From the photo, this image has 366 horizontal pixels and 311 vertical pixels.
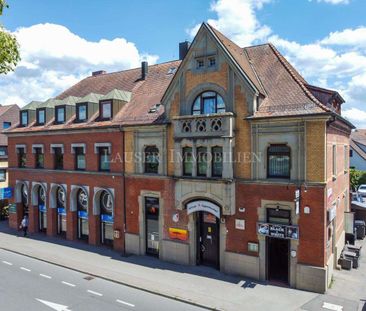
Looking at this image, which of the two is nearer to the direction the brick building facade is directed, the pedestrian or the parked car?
the pedestrian

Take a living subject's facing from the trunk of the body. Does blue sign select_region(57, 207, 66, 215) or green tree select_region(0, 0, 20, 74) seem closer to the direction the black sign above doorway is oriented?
the green tree

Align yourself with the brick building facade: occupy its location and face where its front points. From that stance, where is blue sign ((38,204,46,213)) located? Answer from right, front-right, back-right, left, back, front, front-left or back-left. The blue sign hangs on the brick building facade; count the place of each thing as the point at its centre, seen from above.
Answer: right

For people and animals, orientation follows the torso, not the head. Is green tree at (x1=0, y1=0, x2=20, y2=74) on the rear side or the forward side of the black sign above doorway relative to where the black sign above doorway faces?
on the forward side

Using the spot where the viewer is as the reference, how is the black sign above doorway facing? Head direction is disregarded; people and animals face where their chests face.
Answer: facing the viewer and to the left of the viewer
